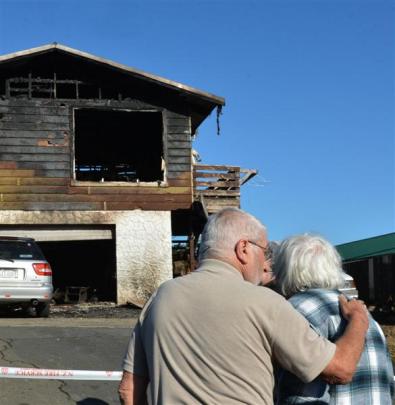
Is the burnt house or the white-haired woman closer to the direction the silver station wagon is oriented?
the burnt house

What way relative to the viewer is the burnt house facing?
toward the camera

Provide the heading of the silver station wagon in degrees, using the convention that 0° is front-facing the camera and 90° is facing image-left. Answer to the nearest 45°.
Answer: approximately 180°

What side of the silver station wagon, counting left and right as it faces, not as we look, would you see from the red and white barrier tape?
back

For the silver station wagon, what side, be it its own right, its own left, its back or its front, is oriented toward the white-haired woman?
back

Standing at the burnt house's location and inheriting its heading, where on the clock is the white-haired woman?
The white-haired woman is roughly at 12 o'clock from the burnt house.

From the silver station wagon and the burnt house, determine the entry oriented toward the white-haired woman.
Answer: the burnt house

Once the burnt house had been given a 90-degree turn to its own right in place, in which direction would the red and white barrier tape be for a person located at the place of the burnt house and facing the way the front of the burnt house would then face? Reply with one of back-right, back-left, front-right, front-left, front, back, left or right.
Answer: left

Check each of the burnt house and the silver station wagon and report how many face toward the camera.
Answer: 1

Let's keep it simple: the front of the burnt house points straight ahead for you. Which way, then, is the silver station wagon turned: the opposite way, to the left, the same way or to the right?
the opposite way

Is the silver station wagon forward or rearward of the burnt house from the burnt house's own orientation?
forward

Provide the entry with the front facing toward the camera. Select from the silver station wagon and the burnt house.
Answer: the burnt house
